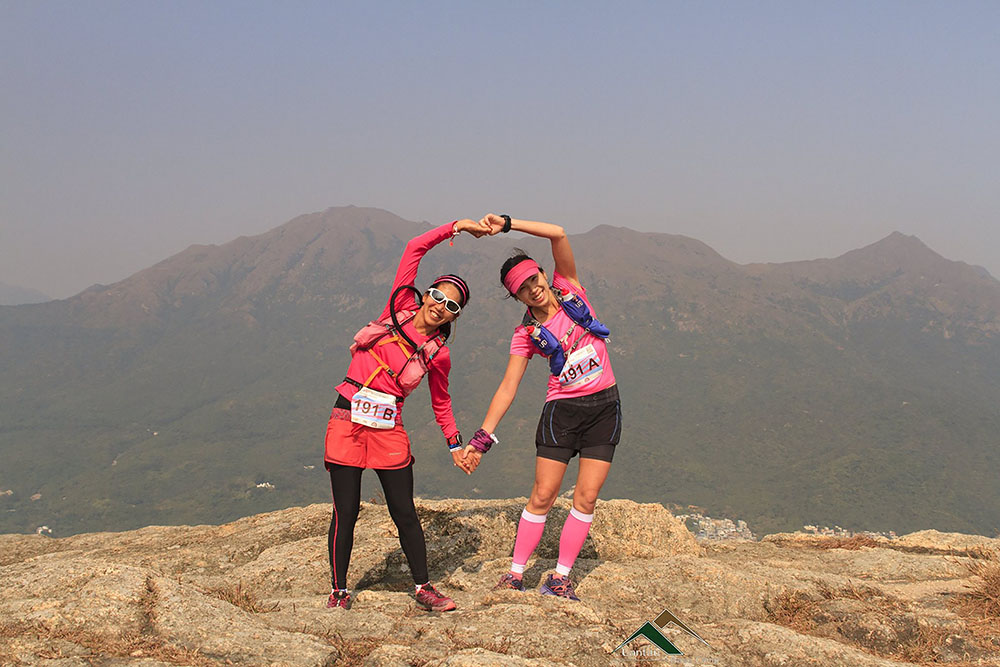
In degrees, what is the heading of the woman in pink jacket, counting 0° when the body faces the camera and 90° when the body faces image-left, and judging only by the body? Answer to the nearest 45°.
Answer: approximately 0°

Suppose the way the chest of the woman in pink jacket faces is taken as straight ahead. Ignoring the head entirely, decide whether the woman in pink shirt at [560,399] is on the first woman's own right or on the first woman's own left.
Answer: on the first woman's own left

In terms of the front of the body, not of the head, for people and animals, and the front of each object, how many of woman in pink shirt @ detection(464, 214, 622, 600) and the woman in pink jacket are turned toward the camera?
2

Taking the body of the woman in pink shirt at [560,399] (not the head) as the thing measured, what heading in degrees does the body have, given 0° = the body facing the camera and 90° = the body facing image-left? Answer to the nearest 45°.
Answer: approximately 0°

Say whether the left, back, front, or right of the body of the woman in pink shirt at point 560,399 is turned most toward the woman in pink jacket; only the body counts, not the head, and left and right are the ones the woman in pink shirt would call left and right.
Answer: right
